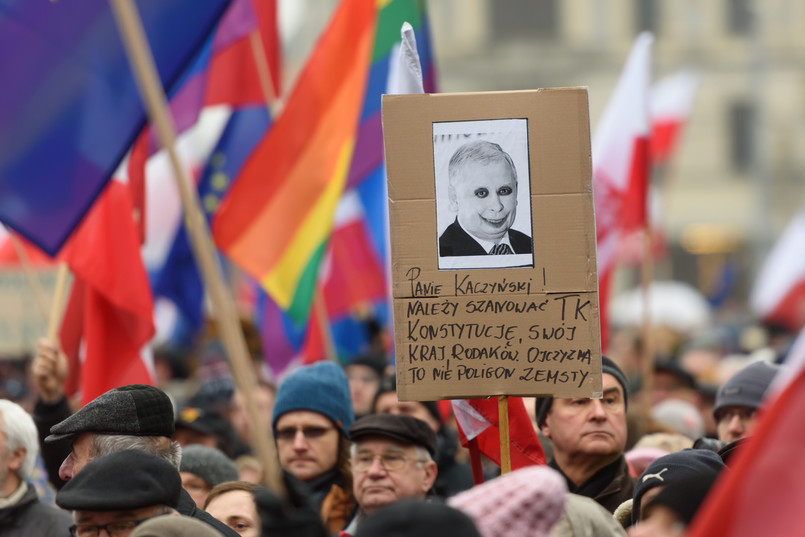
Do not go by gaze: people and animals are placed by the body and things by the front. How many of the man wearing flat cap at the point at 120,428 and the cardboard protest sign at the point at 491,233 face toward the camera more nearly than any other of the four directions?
1

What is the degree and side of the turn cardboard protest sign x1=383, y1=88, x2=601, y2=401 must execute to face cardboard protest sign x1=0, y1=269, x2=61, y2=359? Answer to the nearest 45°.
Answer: approximately 135° to its right

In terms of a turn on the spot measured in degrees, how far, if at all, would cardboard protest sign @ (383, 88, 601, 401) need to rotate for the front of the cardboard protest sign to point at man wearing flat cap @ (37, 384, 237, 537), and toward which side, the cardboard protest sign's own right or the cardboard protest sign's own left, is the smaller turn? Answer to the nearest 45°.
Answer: approximately 90° to the cardboard protest sign's own right

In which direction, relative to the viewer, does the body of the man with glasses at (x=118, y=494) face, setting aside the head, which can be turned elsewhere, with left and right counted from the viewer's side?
facing the viewer and to the left of the viewer

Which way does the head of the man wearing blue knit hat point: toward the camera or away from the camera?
toward the camera

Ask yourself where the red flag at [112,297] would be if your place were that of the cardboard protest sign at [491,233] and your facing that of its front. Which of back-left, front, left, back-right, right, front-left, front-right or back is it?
back-right

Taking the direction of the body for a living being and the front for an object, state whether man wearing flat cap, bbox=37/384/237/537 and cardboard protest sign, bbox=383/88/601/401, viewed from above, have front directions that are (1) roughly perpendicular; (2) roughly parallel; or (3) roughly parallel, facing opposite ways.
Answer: roughly perpendicular

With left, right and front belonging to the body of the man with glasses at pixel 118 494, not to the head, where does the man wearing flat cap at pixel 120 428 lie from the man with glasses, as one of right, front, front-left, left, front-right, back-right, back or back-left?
back-right

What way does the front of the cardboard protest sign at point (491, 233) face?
toward the camera
